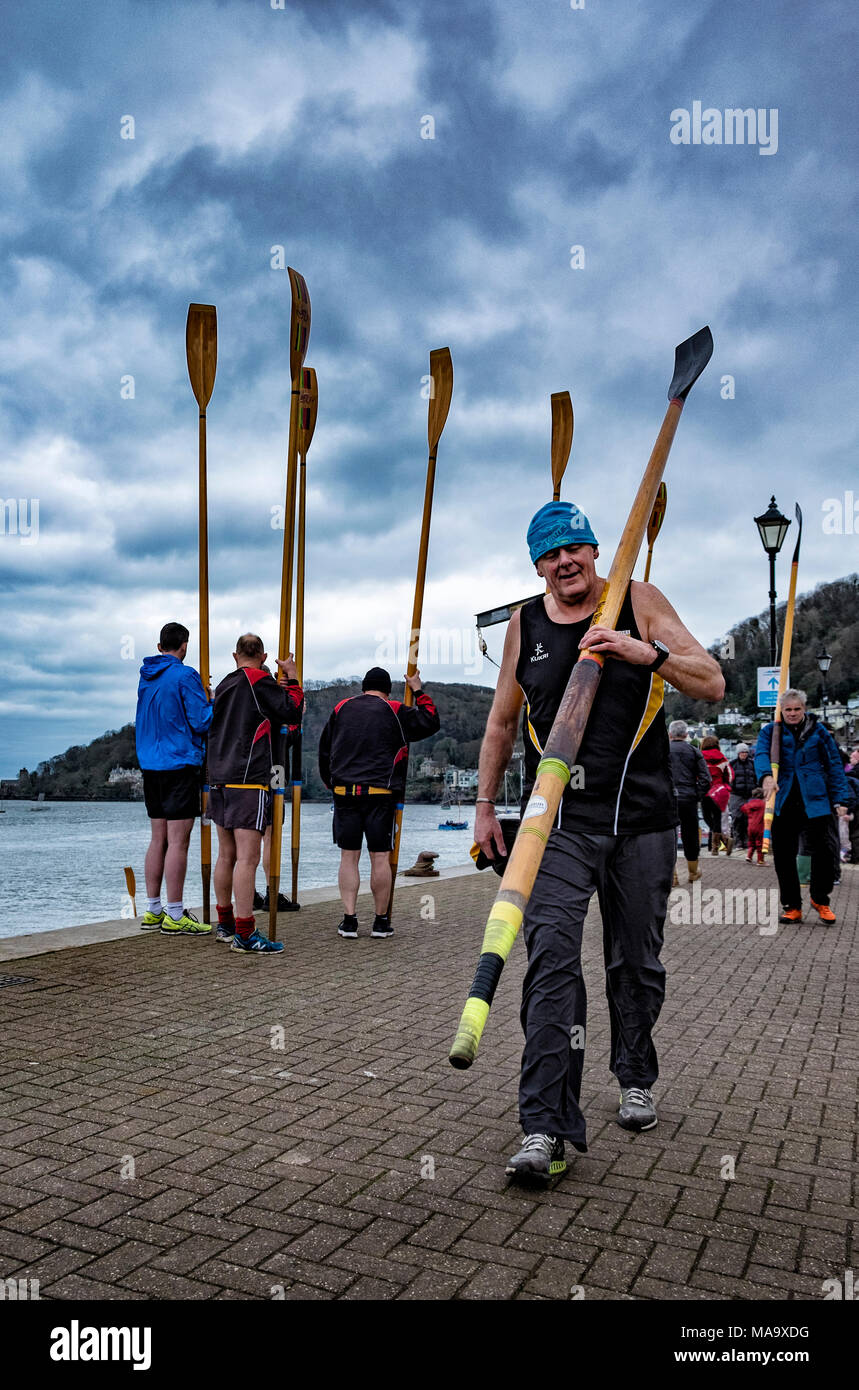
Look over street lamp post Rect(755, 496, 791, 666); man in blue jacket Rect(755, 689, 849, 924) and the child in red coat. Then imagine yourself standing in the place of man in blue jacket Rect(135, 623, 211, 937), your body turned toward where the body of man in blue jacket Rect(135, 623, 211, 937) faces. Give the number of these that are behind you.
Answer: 0

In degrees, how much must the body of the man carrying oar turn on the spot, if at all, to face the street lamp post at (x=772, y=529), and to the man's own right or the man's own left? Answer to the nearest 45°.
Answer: approximately 180°

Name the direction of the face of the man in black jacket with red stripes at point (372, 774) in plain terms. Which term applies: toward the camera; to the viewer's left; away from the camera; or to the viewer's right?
away from the camera

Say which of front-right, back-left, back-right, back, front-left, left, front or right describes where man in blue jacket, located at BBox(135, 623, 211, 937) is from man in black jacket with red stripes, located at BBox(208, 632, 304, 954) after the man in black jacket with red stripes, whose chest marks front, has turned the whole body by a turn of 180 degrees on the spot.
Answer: right

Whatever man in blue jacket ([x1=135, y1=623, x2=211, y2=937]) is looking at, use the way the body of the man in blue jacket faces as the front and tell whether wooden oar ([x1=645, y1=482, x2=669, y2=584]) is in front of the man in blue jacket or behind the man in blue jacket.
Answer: in front

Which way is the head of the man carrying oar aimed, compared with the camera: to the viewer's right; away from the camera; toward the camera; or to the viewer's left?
toward the camera

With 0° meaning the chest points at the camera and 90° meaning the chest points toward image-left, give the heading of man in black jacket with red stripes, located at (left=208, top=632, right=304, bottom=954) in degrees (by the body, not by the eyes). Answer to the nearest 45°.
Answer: approximately 225°

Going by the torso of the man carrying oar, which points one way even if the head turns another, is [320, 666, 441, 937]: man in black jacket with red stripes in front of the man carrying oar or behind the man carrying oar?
behind

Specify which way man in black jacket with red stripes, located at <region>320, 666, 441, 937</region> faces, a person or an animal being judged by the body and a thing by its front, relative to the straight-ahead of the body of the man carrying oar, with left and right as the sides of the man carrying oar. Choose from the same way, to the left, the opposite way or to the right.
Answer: the opposite way

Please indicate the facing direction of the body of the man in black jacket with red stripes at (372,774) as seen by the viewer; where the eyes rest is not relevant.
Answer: away from the camera

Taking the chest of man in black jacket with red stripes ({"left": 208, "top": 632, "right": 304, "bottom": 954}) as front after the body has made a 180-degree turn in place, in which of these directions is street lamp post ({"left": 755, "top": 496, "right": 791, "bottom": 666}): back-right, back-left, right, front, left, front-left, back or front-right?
back

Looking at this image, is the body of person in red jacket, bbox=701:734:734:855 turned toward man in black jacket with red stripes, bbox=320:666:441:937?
no

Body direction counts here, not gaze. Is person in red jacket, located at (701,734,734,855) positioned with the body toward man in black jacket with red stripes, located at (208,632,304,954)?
no

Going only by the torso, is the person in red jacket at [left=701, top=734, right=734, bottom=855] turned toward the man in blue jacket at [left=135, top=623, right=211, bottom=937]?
no

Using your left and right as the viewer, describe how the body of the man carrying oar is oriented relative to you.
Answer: facing the viewer
